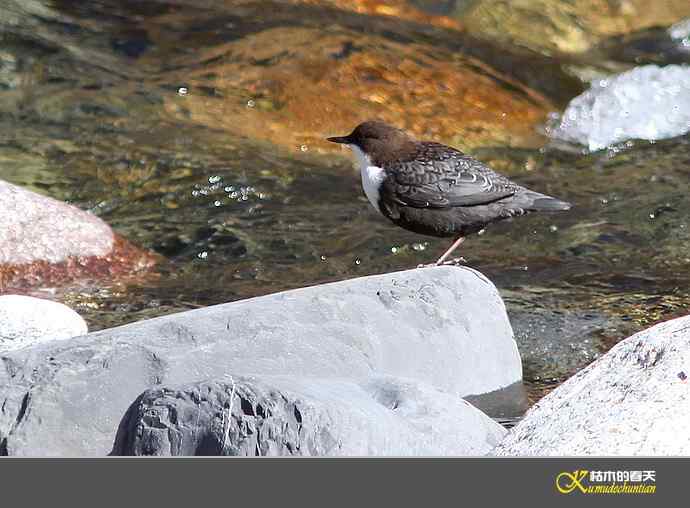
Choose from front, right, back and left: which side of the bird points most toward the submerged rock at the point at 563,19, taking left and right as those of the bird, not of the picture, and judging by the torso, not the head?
right

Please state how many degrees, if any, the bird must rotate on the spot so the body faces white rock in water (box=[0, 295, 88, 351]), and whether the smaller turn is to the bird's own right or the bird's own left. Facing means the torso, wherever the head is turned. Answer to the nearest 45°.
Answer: approximately 45° to the bird's own left

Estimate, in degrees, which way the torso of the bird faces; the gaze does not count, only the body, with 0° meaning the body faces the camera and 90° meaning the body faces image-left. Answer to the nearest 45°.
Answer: approximately 90°

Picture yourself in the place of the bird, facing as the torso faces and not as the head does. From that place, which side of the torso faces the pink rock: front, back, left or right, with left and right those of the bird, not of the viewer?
front

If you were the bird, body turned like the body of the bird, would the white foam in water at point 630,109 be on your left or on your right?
on your right

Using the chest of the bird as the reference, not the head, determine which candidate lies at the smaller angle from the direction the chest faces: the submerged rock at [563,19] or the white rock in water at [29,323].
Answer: the white rock in water

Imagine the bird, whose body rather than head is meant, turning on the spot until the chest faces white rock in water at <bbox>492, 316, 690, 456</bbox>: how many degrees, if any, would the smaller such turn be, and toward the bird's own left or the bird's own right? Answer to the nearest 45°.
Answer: approximately 90° to the bird's own left
